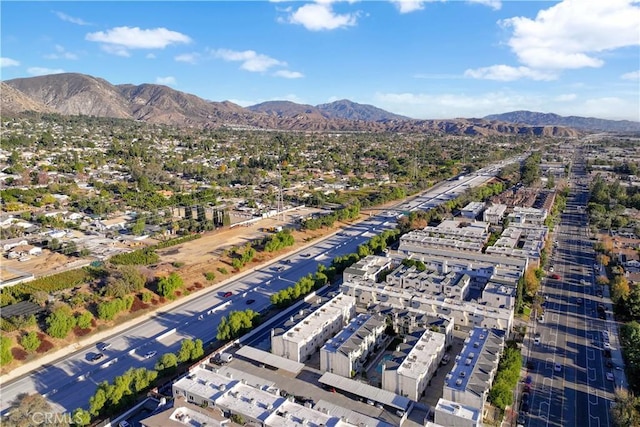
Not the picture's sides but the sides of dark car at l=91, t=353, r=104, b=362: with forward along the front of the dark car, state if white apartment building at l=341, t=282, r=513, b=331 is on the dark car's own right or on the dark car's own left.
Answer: on the dark car's own left

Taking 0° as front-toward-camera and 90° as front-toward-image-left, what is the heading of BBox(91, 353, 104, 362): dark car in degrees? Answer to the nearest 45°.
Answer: approximately 45°

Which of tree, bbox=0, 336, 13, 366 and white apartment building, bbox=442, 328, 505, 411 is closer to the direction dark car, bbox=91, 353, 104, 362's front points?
the tree

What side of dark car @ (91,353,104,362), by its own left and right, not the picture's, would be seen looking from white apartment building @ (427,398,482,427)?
left

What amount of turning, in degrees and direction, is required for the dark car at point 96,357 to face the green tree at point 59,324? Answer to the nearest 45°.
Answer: approximately 90° to its right

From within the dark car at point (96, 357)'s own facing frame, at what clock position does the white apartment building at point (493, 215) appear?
The white apartment building is roughly at 7 o'clock from the dark car.

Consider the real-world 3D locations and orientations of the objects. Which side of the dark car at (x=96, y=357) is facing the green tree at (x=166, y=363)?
left

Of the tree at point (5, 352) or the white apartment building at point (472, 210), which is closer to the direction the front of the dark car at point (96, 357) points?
the tree

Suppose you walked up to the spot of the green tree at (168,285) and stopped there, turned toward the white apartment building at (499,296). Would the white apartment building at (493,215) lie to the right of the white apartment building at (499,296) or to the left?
left
